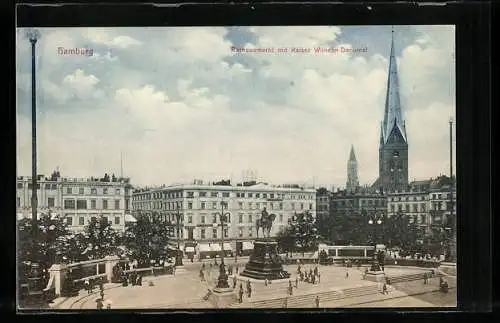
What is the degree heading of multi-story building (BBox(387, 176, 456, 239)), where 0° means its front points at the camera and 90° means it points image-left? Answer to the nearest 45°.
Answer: approximately 45°

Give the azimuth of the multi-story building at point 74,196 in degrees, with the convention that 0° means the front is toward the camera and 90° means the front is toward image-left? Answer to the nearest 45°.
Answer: approximately 0°

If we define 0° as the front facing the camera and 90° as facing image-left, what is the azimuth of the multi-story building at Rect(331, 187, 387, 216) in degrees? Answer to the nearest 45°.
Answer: approximately 0°
